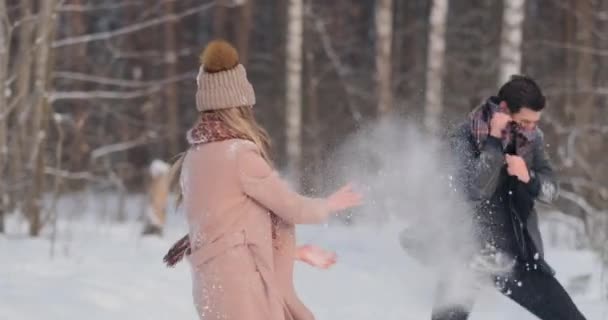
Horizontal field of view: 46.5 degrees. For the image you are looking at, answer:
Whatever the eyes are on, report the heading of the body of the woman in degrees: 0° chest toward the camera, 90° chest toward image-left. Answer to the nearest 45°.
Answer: approximately 225°

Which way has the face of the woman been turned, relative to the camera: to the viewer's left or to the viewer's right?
to the viewer's right

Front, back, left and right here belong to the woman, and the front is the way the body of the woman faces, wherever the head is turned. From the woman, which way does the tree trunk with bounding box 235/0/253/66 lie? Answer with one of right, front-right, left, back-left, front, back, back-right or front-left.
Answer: front-left

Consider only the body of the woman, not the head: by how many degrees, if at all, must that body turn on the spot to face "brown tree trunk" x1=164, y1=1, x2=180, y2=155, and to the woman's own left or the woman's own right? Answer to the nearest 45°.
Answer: approximately 45° to the woman's own left
